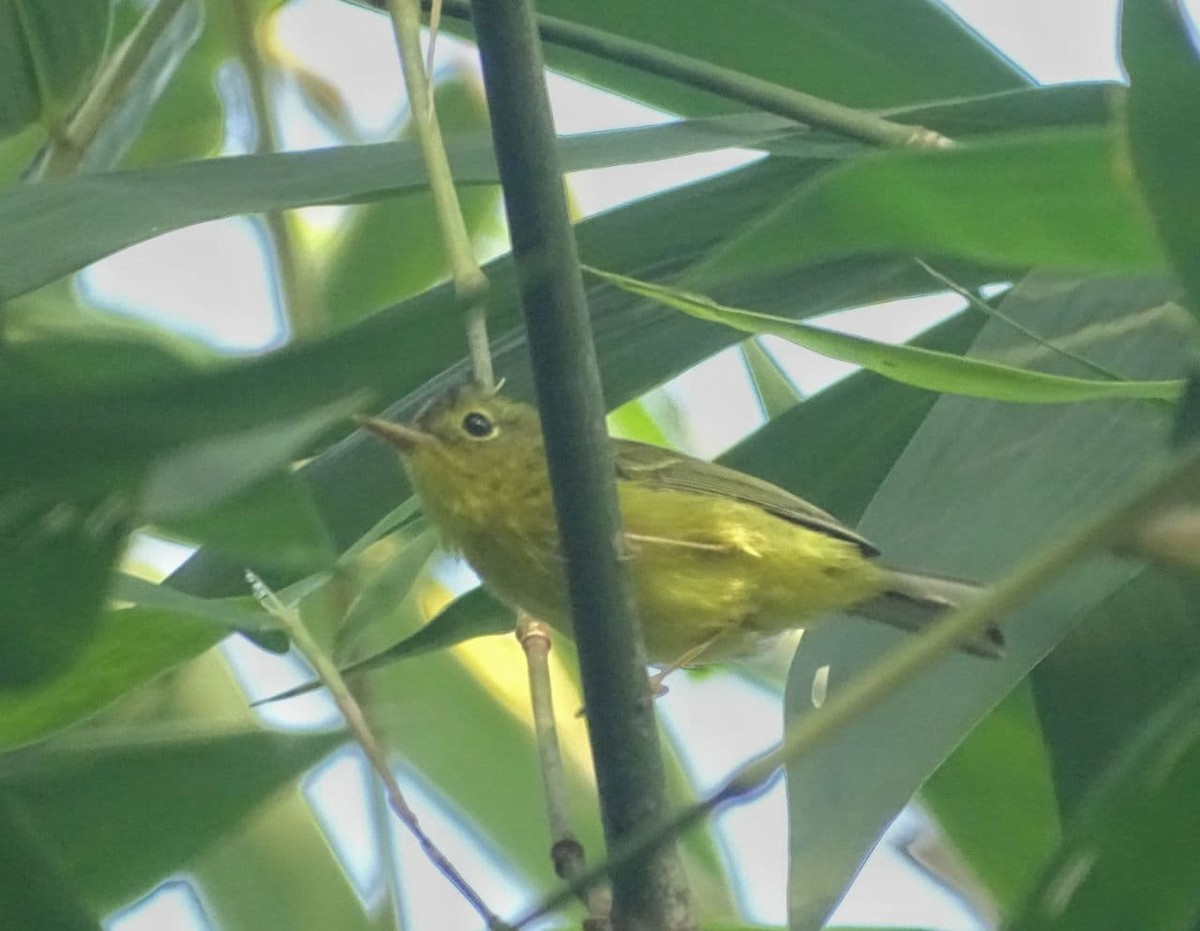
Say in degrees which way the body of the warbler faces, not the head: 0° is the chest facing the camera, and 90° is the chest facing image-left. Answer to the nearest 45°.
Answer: approximately 90°

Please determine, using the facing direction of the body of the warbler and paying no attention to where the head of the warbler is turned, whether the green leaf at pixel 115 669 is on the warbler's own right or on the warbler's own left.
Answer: on the warbler's own left
